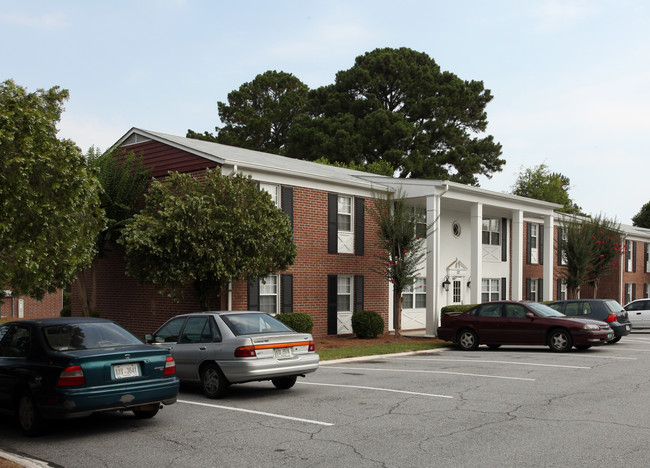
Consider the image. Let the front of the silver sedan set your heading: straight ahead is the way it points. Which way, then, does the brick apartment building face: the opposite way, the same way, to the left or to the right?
the opposite way

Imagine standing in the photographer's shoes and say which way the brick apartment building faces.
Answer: facing the viewer and to the right of the viewer

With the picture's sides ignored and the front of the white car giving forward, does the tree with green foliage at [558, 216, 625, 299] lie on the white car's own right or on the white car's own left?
on the white car's own right

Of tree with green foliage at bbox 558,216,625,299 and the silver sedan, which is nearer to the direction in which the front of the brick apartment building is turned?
the silver sedan

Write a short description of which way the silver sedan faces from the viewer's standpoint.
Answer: facing away from the viewer and to the left of the viewer

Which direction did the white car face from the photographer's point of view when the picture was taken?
facing to the left of the viewer

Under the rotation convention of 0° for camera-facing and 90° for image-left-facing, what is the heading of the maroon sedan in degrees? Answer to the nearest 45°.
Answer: approximately 315°

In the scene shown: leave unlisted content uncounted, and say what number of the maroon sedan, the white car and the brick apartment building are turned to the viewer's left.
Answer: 1

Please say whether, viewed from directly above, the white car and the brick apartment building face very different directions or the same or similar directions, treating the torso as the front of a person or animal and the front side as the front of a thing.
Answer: very different directions
